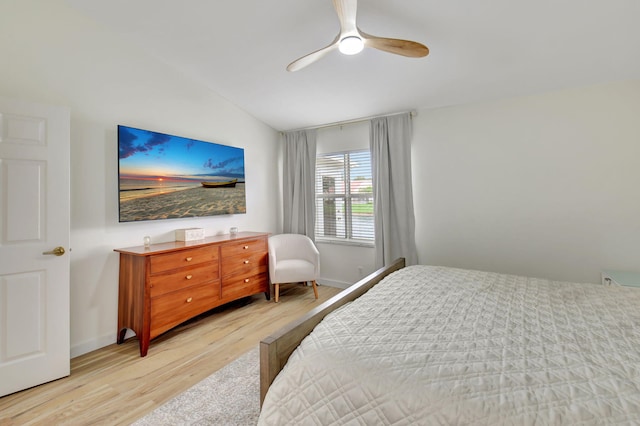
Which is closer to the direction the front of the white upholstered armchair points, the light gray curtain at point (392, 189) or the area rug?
the area rug

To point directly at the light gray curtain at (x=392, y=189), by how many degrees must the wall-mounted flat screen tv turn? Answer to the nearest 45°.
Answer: approximately 45° to its left

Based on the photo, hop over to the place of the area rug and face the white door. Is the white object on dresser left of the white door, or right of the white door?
right

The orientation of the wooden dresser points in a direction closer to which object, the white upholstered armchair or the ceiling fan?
the ceiling fan

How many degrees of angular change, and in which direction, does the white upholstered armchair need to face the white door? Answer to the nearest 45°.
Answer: approximately 45° to its right

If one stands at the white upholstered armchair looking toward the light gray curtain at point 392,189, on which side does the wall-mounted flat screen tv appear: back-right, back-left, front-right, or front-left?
back-right
